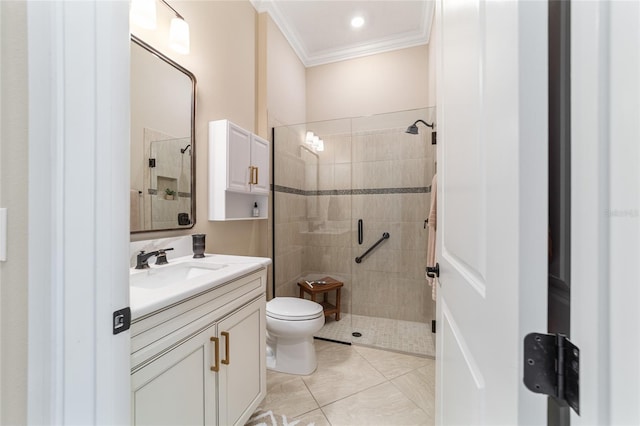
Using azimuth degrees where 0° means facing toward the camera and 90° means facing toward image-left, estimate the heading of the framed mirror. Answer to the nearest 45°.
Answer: approximately 315°

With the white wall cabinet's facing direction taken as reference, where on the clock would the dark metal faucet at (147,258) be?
The dark metal faucet is roughly at 3 o'clock from the white wall cabinet.

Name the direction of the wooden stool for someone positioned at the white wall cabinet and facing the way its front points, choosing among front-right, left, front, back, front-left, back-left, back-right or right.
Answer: left

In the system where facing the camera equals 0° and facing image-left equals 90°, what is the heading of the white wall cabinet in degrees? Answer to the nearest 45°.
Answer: approximately 315°

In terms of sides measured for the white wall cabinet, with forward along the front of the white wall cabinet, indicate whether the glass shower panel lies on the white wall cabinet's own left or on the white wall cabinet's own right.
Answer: on the white wall cabinet's own left

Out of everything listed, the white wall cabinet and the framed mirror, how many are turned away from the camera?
0

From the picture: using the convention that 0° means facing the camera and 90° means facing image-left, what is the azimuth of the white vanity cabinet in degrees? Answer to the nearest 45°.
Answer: approximately 315°

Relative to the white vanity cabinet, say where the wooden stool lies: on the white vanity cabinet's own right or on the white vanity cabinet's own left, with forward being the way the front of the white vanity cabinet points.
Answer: on the white vanity cabinet's own left

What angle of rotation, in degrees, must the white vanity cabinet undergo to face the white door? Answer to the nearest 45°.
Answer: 0° — it already faces it

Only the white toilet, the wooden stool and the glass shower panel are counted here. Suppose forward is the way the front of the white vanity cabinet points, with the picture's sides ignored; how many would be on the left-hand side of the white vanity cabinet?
3
